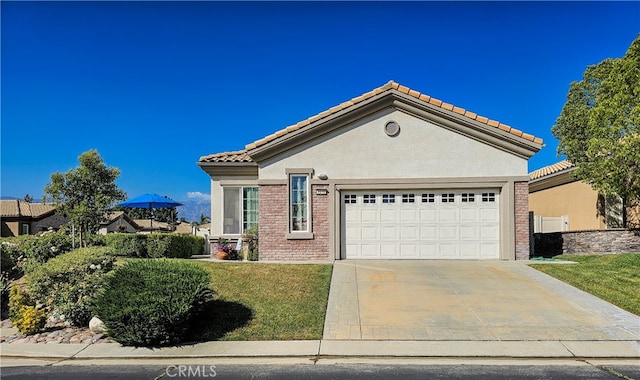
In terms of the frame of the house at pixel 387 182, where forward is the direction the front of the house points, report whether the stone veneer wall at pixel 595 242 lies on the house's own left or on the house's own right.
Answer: on the house's own left

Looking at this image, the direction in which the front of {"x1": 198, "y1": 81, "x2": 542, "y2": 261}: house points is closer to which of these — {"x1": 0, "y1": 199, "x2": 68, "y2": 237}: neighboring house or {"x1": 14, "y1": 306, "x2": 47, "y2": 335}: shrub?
the shrub

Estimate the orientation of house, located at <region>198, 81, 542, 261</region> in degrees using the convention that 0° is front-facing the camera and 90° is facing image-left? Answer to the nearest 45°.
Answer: approximately 0°

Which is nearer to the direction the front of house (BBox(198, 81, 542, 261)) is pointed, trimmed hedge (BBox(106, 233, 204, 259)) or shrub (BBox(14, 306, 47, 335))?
the shrub

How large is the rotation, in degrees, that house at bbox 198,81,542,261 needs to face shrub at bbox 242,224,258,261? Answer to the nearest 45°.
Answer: approximately 90° to its right

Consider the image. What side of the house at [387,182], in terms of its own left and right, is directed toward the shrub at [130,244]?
right

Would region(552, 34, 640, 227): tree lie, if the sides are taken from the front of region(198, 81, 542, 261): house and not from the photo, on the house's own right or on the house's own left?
on the house's own left
